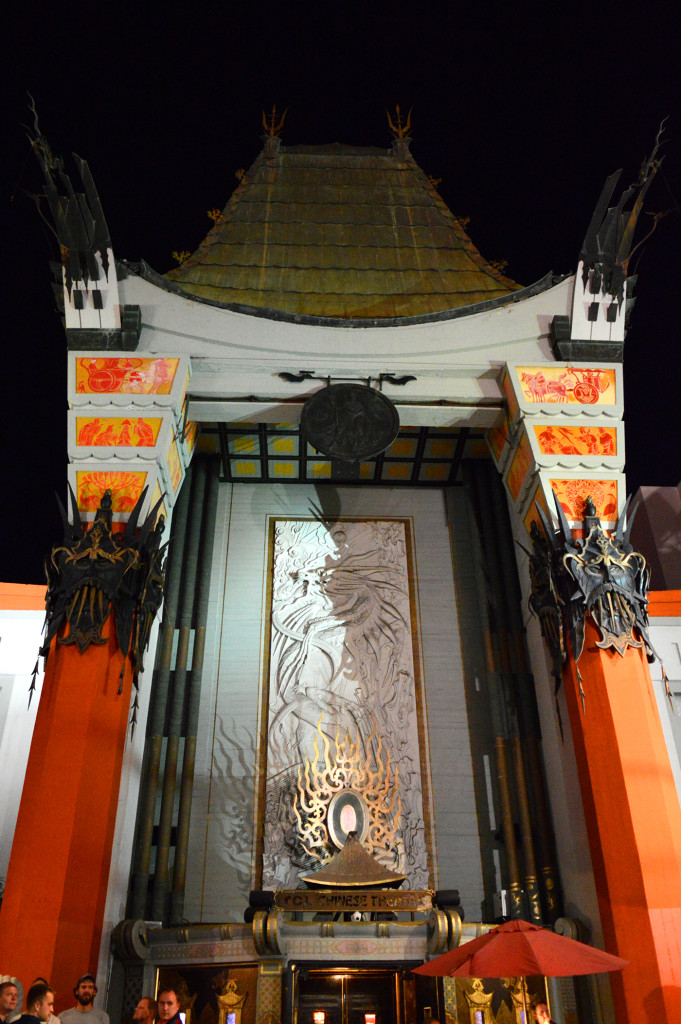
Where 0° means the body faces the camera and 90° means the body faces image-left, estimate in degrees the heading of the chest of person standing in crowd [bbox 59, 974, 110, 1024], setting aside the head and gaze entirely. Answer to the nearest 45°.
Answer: approximately 0°

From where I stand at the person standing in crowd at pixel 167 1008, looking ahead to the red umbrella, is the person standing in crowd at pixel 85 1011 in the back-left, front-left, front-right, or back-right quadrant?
back-left

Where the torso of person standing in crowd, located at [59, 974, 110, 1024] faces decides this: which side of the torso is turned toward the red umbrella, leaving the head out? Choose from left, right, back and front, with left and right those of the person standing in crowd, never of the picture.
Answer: left
